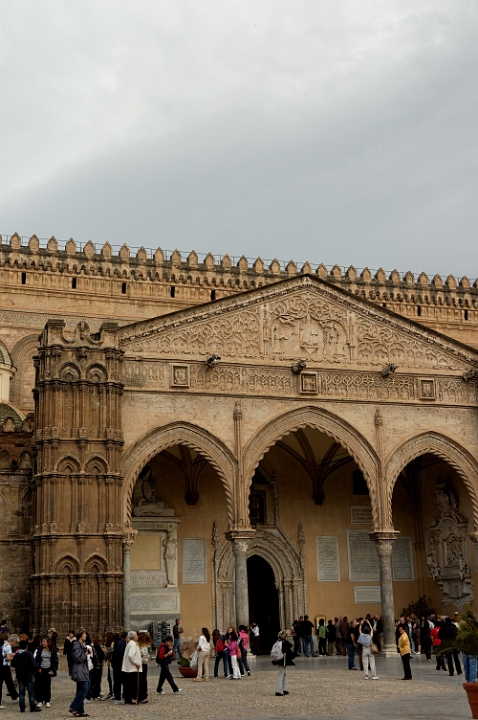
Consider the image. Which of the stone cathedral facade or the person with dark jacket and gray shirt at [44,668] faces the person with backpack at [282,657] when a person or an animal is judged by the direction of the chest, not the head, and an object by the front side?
the stone cathedral facade

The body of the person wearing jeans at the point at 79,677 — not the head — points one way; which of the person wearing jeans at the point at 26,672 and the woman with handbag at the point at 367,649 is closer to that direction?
the woman with handbag

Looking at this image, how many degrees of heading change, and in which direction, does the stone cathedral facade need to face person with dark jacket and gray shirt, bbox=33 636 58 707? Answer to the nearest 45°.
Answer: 0° — it already faces them

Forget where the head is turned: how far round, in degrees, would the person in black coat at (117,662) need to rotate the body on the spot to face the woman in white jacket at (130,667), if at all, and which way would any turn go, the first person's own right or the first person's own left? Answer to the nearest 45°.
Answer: approximately 90° to the first person's own right

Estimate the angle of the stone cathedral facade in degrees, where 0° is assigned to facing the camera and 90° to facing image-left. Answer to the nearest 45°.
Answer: approximately 0°
